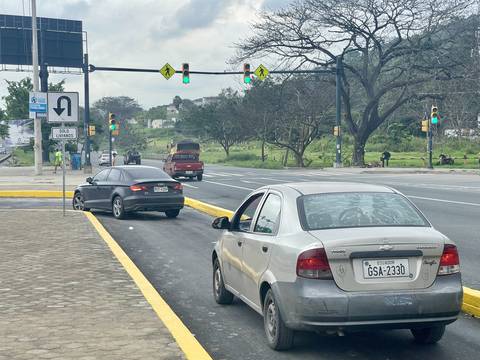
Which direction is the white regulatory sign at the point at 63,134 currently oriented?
toward the camera

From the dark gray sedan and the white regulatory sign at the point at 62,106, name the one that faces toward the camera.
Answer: the white regulatory sign

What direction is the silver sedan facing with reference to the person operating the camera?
facing away from the viewer and to the left of the viewer

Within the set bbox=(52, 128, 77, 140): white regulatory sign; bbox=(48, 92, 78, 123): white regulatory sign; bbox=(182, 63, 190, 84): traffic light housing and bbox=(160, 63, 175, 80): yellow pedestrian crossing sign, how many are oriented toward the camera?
4

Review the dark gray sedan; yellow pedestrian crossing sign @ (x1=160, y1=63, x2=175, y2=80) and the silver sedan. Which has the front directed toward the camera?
the yellow pedestrian crossing sign

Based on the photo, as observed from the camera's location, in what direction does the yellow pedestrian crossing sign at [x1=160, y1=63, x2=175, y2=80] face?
facing the viewer

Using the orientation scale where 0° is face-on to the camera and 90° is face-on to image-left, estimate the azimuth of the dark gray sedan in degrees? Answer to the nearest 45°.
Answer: approximately 135°

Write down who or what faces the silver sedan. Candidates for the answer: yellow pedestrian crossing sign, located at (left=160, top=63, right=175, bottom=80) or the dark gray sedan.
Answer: the yellow pedestrian crossing sign

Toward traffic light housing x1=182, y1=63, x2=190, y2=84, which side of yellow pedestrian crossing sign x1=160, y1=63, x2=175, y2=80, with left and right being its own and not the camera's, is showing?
left

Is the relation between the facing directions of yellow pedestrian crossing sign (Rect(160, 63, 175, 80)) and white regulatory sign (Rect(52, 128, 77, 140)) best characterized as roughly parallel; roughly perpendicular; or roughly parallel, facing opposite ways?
roughly parallel

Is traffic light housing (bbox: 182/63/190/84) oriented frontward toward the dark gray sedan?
yes
